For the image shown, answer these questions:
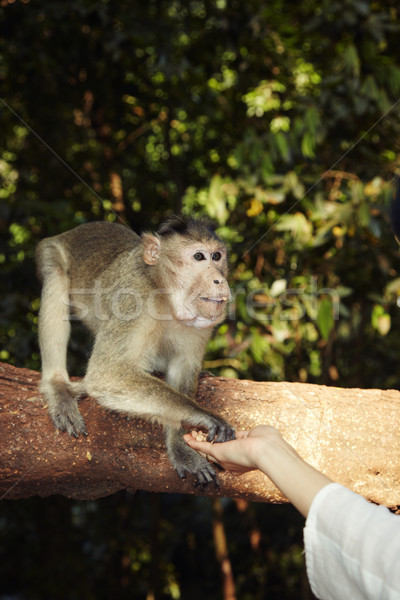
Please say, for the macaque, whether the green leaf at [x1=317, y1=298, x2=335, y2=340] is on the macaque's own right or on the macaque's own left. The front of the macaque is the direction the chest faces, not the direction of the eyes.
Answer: on the macaque's own left

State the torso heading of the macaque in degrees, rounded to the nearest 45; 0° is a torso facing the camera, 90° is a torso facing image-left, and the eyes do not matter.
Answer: approximately 315°
